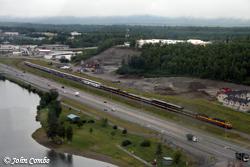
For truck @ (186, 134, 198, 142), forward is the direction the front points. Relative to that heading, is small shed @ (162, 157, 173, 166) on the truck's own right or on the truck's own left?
on the truck's own right

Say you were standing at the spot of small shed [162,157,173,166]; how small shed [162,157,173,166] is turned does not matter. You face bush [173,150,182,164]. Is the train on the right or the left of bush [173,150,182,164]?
left

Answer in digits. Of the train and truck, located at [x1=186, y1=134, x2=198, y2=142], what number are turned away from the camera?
0

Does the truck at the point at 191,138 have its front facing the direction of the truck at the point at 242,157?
yes

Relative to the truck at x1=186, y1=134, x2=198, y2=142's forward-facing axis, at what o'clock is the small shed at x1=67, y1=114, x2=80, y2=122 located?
The small shed is roughly at 5 o'clock from the truck.

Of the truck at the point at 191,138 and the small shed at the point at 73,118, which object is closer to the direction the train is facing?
the truck

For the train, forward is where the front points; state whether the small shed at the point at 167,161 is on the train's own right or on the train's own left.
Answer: on the train's own right

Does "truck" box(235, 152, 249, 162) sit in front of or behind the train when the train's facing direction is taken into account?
in front

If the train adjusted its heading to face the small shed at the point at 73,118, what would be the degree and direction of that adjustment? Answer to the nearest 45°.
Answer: approximately 135° to its right

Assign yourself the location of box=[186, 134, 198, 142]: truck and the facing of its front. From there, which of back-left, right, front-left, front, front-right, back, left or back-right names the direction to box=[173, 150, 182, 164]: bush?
front-right

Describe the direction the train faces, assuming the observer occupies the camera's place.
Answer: facing the viewer and to the right of the viewer

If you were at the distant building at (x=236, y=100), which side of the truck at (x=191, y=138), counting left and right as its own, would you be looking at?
left
